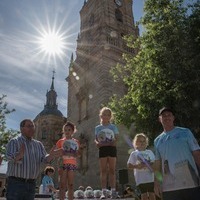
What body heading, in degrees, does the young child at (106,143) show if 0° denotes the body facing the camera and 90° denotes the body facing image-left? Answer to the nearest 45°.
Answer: approximately 0°

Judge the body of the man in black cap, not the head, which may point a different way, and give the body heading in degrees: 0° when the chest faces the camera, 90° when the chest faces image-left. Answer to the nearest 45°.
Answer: approximately 0°

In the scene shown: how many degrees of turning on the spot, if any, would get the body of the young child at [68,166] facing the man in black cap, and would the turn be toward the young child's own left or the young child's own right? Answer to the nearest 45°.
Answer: approximately 45° to the young child's own left

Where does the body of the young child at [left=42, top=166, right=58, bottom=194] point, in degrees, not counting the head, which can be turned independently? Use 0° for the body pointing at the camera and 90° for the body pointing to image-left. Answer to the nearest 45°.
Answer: approximately 315°

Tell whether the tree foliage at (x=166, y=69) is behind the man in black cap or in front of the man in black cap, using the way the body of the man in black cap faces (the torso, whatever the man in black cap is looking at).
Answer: behind
